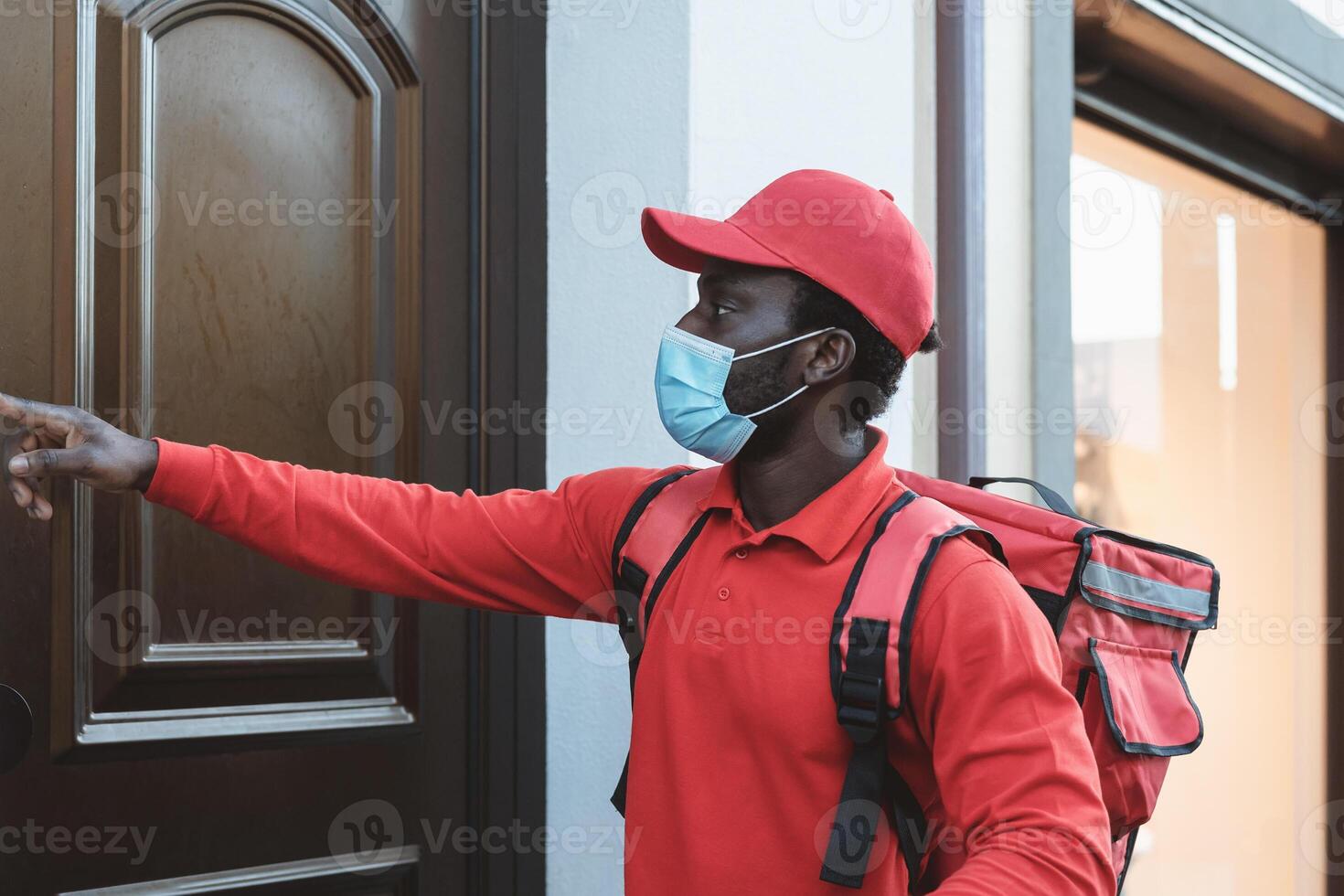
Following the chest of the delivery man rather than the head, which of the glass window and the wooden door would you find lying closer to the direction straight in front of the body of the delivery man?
the wooden door

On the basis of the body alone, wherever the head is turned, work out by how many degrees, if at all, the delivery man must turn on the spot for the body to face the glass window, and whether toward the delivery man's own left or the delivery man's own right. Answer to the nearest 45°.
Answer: approximately 180°

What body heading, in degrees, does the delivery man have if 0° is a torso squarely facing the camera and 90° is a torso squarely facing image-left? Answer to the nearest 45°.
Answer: approximately 45°

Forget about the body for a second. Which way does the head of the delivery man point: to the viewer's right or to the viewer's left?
to the viewer's left

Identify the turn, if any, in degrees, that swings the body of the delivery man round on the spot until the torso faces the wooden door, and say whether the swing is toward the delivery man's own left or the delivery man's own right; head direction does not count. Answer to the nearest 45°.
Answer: approximately 90° to the delivery man's own right
